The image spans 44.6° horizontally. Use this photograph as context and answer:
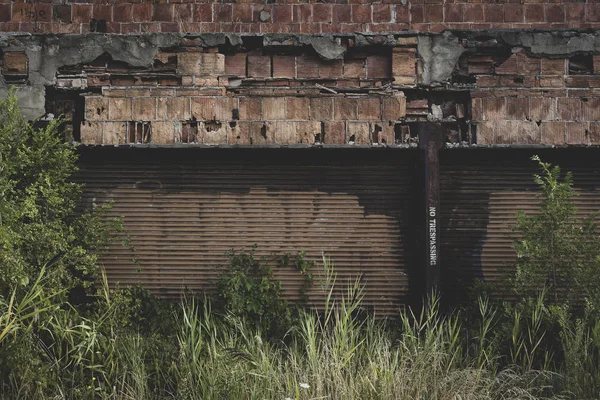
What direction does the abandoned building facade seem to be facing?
toward the camera
